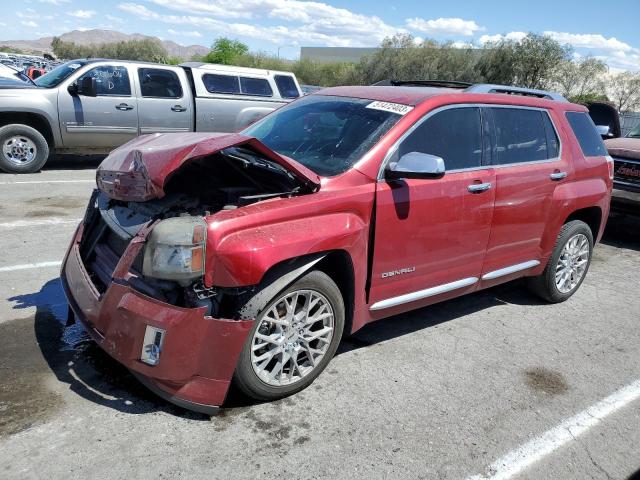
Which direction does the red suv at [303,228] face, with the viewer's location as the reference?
facing the viewer and to the left of the viewer

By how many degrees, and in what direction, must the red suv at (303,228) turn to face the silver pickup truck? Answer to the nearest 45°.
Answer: approximately 90° to its right

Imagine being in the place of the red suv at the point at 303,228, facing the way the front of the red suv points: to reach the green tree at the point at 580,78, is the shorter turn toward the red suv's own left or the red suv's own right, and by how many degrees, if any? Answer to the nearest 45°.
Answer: approximately 180°

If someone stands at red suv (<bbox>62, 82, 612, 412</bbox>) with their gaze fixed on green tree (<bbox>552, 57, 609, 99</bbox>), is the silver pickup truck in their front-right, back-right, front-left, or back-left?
front-left

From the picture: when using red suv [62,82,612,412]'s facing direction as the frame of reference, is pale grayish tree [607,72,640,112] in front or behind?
behind

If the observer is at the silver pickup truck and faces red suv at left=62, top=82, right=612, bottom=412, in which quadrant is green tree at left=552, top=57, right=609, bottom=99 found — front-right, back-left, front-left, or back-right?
back-left
